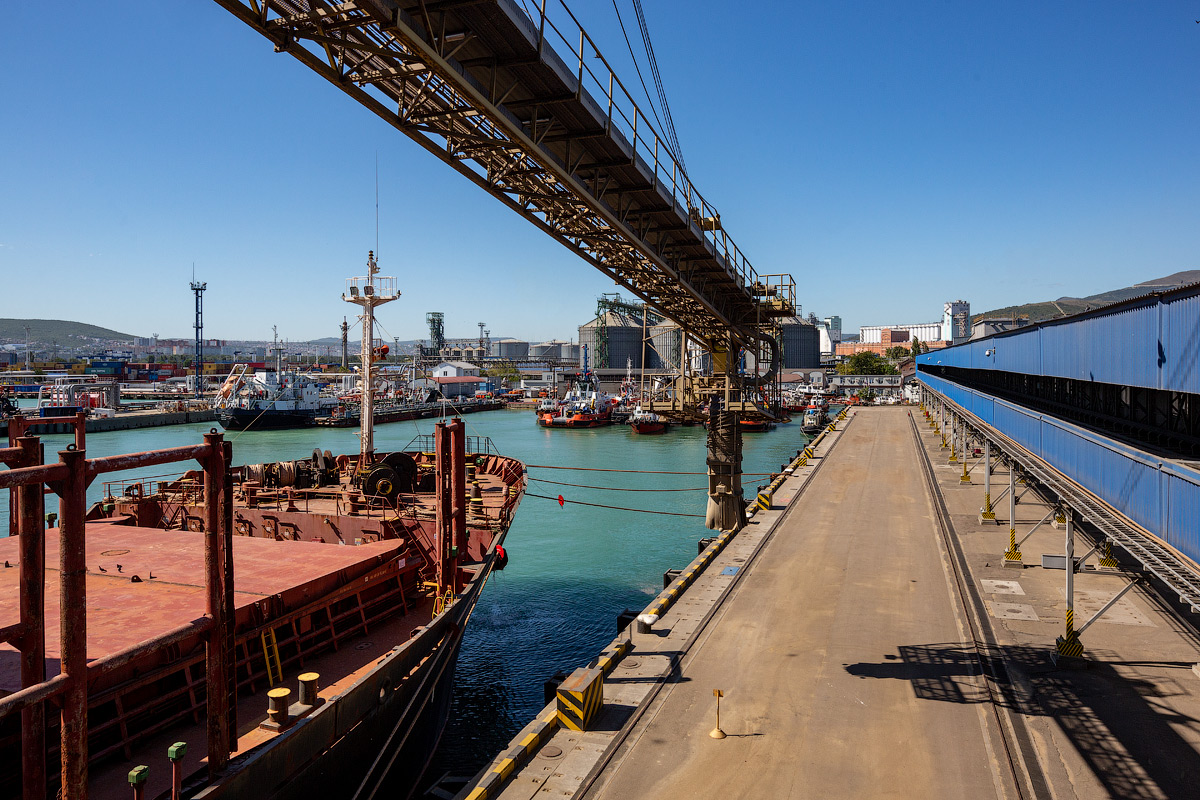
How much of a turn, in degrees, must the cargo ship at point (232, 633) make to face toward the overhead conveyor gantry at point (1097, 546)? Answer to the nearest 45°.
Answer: approximately 45° to its right

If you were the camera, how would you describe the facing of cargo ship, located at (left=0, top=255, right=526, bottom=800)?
facing away from the viewer and to the right of the viewer
